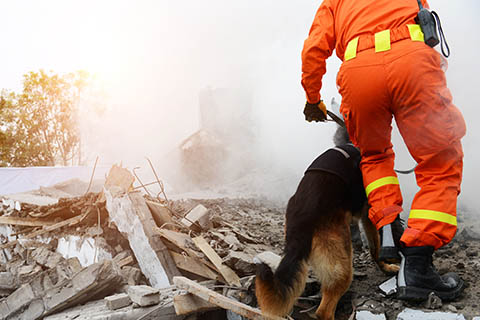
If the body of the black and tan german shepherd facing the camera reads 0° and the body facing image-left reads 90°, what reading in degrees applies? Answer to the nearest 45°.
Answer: approximately 225°

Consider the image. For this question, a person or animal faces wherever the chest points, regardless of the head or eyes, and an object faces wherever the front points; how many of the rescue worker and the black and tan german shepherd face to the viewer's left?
0

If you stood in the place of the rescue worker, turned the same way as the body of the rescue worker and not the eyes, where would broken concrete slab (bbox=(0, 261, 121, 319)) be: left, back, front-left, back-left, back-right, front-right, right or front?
left

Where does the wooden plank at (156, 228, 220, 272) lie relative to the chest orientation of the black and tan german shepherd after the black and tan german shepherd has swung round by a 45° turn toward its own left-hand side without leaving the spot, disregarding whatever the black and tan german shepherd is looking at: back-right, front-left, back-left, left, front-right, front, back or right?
front-left

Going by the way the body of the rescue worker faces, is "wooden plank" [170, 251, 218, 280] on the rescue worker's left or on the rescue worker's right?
on the rescue worker's left

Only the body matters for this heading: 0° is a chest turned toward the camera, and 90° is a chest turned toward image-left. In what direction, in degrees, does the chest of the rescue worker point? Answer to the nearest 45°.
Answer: approximately 180°

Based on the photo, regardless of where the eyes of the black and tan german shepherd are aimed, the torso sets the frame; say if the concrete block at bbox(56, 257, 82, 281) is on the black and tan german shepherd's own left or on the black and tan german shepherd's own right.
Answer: on the black and tan german shepherd's own left

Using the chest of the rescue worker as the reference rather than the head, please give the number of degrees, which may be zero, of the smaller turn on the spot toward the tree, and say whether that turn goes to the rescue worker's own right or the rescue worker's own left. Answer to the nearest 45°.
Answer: approximately 45° to the rescue worker's own left

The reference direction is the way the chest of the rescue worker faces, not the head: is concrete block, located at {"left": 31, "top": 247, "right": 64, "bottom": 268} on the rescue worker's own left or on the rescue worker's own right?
on the rescue worker's own left
